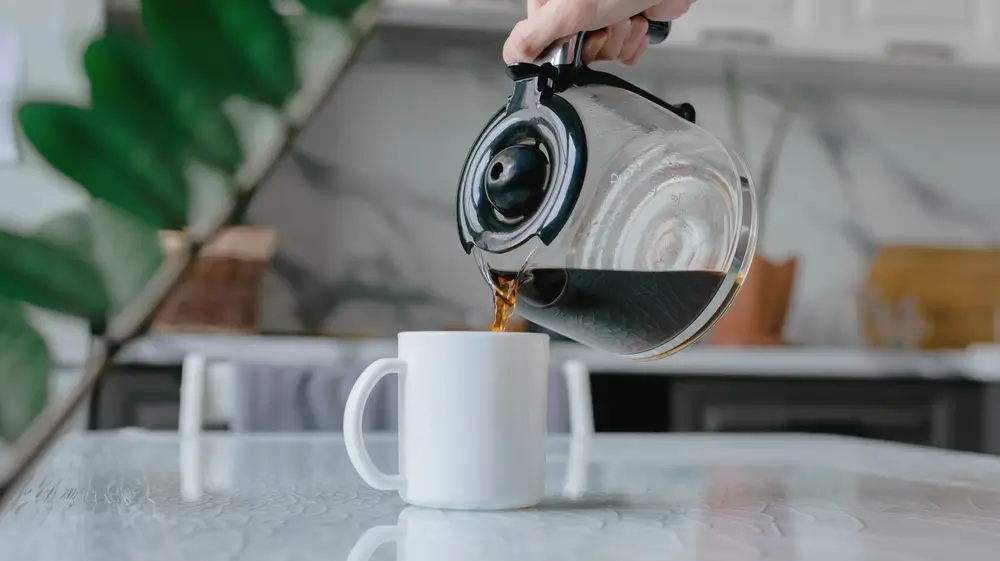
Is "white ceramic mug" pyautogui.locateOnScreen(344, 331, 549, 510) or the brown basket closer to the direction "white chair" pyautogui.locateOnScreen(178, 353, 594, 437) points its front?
the white ceramic mug

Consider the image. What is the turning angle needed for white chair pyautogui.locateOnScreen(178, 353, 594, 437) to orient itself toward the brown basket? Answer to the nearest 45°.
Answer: approximately 180°

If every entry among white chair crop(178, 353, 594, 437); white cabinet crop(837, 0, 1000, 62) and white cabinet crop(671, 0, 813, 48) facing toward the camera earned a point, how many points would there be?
3

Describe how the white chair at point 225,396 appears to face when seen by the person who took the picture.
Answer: facing the viewer

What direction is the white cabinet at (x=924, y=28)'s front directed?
toward the camera

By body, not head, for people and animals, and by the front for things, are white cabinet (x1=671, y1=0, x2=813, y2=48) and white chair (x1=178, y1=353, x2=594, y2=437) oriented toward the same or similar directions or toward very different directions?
same or similar directions

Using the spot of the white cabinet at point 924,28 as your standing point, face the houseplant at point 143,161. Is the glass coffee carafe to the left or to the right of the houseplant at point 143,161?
left

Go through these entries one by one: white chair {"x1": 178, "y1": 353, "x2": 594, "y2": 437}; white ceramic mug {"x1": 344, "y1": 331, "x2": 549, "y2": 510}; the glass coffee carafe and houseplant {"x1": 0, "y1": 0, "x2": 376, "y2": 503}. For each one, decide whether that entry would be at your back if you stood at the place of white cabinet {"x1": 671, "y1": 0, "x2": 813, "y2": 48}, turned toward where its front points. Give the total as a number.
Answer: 0

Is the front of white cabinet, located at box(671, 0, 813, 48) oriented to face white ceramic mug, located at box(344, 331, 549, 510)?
yes

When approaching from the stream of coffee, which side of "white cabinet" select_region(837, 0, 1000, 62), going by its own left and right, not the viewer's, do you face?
front

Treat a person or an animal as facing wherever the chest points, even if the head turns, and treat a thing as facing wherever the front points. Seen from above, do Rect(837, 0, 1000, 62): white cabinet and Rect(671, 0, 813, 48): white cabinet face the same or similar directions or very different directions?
same or similar directions

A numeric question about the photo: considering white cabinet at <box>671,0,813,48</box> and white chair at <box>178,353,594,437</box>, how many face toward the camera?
2

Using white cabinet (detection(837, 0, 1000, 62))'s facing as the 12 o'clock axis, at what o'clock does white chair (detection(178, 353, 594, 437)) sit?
The white chair is roughly at 1 o'clock from the white cabinet.

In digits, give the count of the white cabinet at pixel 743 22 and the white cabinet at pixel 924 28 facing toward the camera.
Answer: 2

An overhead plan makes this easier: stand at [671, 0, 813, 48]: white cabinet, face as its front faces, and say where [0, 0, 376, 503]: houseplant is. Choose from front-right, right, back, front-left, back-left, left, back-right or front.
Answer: front-right

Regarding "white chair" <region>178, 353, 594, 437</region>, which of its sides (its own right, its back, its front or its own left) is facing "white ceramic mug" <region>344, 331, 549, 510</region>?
front
